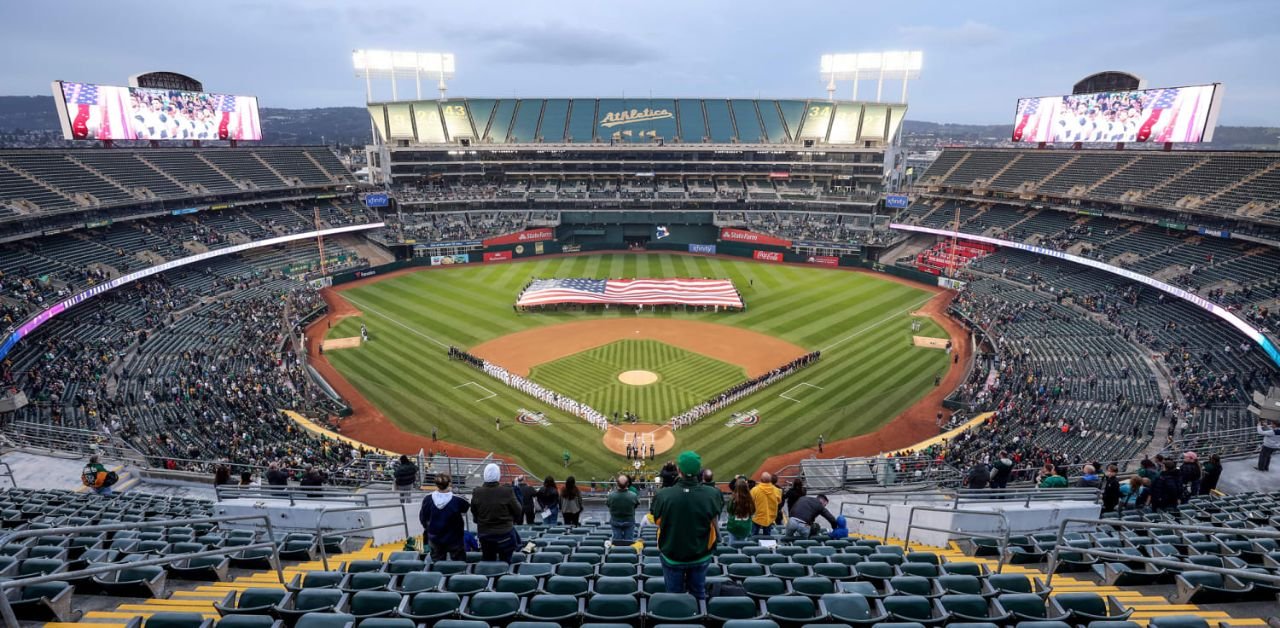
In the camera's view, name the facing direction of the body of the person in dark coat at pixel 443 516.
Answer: away from the camera

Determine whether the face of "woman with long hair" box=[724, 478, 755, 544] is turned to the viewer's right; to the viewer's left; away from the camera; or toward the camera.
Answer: away from the camera

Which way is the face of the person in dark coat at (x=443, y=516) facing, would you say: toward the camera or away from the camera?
away from the camera

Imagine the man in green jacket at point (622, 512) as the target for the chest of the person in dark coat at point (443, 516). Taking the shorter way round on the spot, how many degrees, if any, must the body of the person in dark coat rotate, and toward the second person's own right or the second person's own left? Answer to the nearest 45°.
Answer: approximately 45° to the second person's own right

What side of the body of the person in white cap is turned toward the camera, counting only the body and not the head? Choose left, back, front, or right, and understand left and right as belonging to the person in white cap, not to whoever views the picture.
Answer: back

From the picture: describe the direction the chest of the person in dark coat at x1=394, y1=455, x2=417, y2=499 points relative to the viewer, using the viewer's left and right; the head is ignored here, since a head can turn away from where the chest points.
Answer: facing away from the viewer

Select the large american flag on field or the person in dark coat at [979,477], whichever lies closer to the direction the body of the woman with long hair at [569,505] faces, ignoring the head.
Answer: the large american flag on field

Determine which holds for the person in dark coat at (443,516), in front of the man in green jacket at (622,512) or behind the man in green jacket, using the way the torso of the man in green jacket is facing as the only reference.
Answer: behind

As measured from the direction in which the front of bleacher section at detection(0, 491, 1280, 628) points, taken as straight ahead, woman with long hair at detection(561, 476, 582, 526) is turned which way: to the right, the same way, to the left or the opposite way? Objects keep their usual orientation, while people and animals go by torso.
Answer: the same way

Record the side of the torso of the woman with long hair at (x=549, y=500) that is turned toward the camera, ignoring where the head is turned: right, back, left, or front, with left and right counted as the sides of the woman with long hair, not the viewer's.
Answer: back

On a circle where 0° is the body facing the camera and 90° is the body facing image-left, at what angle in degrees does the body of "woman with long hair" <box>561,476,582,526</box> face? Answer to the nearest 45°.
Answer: approximately 180°

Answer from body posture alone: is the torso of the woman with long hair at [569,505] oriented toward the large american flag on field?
yes

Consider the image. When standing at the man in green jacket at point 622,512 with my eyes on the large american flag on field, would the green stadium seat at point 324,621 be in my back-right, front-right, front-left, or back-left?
back-left

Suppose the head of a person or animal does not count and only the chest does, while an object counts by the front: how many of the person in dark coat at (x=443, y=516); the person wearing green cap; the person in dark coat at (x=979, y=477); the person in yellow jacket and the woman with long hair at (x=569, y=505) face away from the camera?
5

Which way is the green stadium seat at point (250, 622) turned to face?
away from the camera

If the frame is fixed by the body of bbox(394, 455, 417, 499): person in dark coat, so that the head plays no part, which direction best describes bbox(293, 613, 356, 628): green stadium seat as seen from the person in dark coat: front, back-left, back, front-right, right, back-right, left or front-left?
back

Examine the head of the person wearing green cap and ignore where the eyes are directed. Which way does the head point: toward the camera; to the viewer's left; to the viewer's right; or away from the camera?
away from the camera

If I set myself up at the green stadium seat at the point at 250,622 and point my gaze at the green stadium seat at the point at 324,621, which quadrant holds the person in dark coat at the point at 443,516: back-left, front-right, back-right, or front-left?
front-left

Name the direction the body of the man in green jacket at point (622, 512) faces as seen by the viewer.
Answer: away from the camera

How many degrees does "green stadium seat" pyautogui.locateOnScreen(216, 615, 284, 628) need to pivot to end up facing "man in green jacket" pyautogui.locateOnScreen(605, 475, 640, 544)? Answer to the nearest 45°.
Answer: approximately 45° to its right
